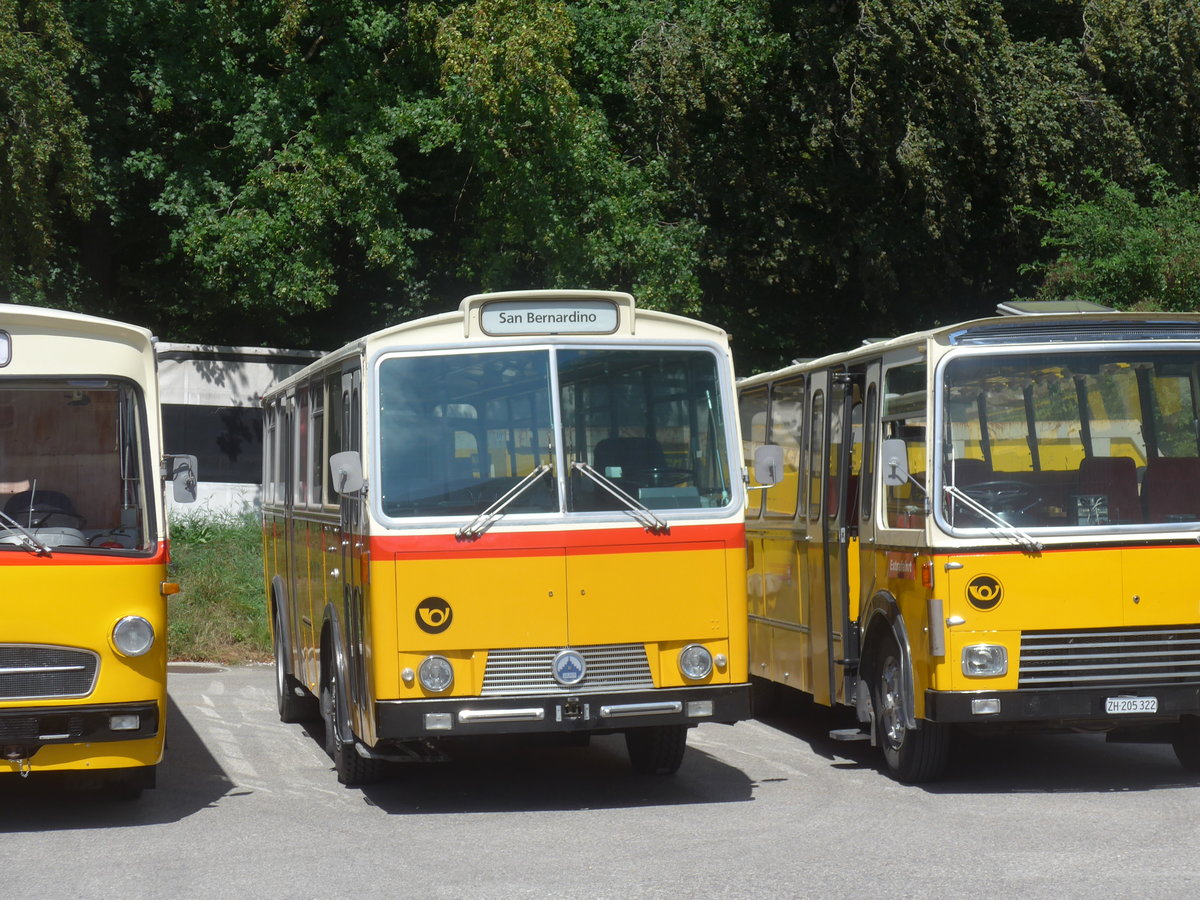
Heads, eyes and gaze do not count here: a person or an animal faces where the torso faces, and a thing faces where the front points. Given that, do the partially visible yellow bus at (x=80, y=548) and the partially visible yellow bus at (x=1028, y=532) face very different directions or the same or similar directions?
same or similar directions

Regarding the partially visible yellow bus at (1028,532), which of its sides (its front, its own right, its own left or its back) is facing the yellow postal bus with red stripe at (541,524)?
right

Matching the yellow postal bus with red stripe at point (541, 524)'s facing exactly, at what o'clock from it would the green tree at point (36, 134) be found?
The green tree is roughly at 5 o'clock from the yellow postal bus with red stripe.

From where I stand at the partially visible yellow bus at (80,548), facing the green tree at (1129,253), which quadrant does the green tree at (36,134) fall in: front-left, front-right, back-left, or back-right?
front-left

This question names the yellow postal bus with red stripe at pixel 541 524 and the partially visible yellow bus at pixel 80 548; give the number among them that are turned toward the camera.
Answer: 2

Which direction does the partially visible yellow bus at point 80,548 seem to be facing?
toward the camera

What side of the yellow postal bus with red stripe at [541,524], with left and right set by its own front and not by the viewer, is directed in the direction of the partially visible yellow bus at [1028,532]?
left

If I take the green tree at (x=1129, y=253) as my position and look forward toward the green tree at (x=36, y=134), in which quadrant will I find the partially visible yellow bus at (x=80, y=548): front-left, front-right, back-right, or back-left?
front-left

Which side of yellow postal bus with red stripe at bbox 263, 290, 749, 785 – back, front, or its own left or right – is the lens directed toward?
front

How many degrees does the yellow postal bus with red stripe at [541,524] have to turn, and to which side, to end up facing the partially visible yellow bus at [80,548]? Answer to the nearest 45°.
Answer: approximately 90° to its right

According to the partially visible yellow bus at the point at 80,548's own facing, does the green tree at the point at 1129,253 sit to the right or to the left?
on its left

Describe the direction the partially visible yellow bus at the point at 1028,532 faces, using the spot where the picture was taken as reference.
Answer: facing the viewer and to the right of the viewer

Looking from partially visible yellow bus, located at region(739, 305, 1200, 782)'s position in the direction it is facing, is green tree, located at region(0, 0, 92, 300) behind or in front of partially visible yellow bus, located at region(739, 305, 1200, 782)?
behind
